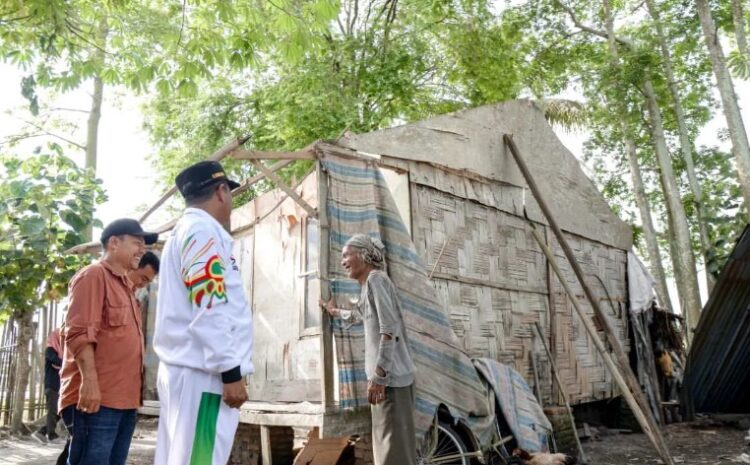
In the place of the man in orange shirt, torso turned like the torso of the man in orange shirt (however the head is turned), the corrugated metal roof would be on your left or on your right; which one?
on your left

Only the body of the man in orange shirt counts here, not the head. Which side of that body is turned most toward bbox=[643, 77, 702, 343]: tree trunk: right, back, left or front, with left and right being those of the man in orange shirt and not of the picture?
left

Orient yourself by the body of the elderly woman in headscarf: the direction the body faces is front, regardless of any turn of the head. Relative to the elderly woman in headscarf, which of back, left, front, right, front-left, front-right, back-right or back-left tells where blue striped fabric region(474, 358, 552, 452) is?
back-right

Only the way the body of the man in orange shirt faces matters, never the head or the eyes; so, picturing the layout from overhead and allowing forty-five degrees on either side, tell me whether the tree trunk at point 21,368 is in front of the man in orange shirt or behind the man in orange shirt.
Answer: behind

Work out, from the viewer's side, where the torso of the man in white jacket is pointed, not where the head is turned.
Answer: to the viewer's right

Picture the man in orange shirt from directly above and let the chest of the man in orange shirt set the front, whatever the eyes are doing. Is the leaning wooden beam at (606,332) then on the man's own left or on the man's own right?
on the man's own left

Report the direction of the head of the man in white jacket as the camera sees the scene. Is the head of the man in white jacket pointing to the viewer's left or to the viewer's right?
to the viewer's right

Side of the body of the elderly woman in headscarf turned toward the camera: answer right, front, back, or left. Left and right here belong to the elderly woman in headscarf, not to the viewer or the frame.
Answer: left

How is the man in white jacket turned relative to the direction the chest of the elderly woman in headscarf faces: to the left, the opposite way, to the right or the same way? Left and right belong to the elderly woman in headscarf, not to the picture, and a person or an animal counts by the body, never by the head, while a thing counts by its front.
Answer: the opposite way
